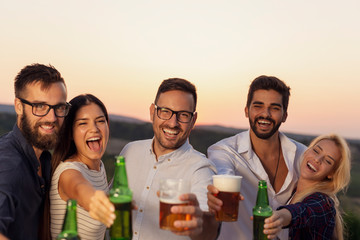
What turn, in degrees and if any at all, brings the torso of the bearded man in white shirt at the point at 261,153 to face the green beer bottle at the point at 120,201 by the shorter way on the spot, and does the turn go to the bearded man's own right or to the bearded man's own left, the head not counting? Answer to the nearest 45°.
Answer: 0° — they already face it

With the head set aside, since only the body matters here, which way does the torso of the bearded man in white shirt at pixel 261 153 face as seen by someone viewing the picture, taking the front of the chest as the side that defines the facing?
toward the camera

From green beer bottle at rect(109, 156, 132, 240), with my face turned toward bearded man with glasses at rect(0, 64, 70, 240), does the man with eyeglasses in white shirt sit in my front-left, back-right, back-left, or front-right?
front-right

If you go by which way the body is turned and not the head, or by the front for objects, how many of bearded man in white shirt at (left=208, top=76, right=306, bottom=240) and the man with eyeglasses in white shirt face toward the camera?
2

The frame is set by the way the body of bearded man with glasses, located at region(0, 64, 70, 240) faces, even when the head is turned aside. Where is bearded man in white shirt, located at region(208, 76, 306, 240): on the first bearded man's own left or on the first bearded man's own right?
on the first bearded man's own left

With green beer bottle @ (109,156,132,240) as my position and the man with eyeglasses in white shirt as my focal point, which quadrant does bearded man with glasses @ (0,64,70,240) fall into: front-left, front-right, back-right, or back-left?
front-left

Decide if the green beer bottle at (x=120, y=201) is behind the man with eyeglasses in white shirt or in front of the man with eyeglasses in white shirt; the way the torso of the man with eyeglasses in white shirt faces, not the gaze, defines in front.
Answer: in front

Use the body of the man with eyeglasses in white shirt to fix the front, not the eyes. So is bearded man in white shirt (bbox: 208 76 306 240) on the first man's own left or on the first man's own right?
on the first man's own left

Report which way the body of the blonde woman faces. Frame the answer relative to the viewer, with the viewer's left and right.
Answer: facing the viewer and to the left of the viewer

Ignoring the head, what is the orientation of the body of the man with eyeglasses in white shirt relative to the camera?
toward the camera

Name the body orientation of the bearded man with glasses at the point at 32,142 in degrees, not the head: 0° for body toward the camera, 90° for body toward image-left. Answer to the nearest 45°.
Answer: approximately 315°

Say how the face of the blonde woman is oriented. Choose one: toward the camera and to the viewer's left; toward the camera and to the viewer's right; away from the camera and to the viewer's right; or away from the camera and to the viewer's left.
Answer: toward the camera and to the viewer's left

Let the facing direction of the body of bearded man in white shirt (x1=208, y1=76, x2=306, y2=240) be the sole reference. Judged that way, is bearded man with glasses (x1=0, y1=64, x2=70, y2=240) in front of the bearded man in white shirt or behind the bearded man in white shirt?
in front

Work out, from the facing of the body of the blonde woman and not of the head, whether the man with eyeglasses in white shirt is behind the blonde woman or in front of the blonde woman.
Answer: in front

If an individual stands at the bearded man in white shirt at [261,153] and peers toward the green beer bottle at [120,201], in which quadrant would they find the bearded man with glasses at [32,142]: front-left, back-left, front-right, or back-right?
front-right

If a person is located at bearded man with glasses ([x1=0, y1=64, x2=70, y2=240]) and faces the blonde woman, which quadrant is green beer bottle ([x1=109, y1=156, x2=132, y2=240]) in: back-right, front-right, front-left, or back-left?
front-right

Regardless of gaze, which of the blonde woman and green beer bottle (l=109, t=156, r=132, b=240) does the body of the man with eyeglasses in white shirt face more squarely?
the green beer bottle
